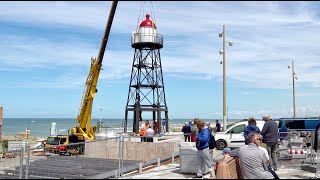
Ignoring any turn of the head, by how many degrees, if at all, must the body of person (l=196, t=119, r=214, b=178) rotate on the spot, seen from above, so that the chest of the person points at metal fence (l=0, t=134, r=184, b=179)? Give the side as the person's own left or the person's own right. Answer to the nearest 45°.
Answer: approximately 45° to the person's own right

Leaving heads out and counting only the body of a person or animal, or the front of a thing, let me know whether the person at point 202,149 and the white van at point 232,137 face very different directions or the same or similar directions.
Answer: same or similar directions

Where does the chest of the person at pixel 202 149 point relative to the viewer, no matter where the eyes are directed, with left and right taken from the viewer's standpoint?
facing to the left of the viewer

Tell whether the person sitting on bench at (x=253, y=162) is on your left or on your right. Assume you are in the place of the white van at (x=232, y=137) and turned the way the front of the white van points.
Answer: on your left

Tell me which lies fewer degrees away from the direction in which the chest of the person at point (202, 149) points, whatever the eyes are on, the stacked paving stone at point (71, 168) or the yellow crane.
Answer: the stacked paving stone

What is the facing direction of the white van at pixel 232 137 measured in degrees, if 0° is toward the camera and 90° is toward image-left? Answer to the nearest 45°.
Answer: approximately 90°

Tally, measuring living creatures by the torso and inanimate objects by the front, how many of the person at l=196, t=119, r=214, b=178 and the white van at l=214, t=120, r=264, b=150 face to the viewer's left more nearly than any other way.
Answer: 2

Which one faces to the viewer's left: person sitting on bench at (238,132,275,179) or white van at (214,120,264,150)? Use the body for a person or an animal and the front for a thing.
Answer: the white van

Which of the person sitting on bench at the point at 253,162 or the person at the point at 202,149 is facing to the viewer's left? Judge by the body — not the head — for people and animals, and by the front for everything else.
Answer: the person
